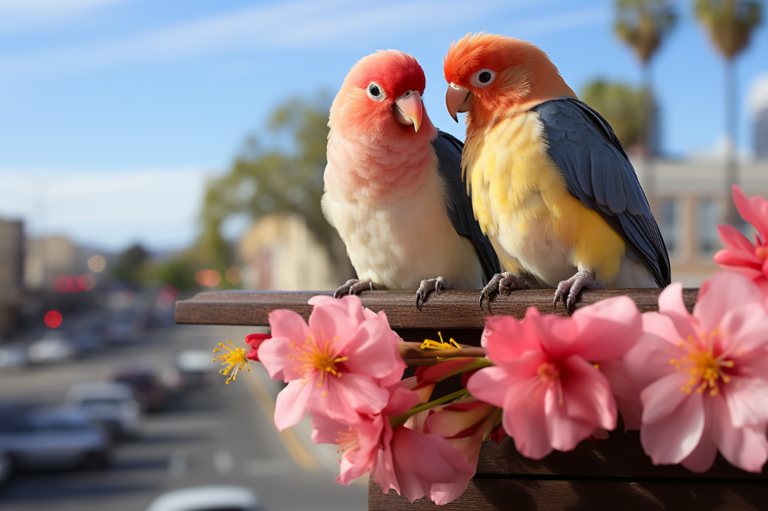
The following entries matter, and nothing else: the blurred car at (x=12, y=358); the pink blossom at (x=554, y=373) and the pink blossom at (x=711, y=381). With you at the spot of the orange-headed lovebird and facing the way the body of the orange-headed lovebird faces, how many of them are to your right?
1

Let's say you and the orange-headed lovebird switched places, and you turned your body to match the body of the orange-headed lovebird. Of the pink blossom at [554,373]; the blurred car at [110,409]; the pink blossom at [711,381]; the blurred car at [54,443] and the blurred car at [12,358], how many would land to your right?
3

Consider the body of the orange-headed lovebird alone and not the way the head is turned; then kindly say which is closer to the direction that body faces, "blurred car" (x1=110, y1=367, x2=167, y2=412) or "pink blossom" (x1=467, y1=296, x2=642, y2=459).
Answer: the pink blossom

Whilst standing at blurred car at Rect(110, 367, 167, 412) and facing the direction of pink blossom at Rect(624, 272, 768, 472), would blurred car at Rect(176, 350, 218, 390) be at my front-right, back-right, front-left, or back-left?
back-left

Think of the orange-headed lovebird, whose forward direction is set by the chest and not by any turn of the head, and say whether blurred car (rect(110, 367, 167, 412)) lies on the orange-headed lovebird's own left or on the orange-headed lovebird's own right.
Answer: on the orange-headed lovebird's own right

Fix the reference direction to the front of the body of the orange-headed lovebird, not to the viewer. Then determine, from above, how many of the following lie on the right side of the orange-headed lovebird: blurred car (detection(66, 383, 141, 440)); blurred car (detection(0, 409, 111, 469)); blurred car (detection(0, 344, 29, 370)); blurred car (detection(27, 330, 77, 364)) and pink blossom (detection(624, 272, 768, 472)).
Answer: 4

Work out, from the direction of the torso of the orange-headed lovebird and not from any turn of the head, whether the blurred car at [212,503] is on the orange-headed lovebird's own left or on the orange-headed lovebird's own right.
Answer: on the orange-headed lovebird's own right

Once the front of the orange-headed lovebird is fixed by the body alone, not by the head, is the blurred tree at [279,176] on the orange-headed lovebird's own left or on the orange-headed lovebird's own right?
on the orange-headed lovebird's own right

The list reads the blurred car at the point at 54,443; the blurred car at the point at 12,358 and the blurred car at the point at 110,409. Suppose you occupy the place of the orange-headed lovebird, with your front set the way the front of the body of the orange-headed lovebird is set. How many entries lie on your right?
3

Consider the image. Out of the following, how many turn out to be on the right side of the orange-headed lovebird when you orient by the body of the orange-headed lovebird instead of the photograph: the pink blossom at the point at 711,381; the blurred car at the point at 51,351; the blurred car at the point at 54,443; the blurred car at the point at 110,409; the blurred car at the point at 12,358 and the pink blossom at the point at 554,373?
4

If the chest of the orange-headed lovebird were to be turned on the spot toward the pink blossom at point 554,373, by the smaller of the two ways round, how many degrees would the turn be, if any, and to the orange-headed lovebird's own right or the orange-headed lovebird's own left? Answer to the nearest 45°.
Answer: approximately 45° to the orange-headed lovebird's own left

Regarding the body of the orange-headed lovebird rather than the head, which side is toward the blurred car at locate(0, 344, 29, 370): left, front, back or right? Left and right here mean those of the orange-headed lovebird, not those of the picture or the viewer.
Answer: right

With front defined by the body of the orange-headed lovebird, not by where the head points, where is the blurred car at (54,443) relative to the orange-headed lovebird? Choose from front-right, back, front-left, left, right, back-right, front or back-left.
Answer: right

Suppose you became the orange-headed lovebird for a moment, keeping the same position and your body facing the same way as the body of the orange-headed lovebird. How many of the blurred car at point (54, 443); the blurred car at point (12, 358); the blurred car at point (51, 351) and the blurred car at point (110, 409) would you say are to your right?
4
